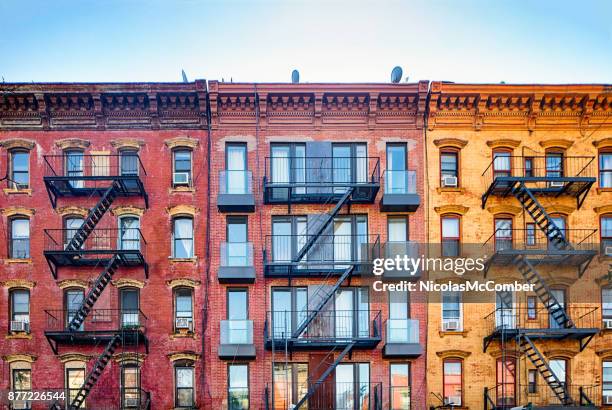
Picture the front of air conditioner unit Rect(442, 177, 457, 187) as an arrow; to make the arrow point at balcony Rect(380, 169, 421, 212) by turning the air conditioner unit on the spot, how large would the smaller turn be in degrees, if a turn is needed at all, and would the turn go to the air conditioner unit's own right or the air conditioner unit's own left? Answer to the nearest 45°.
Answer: approximately 45° to the air conditioner unit's own right

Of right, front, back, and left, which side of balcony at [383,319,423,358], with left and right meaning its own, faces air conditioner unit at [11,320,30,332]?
right

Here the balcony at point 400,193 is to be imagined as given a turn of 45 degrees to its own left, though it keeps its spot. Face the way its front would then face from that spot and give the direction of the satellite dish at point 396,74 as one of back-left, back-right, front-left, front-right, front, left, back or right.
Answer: back-left

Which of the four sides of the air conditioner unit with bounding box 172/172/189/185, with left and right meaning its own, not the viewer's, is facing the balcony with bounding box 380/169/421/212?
left
